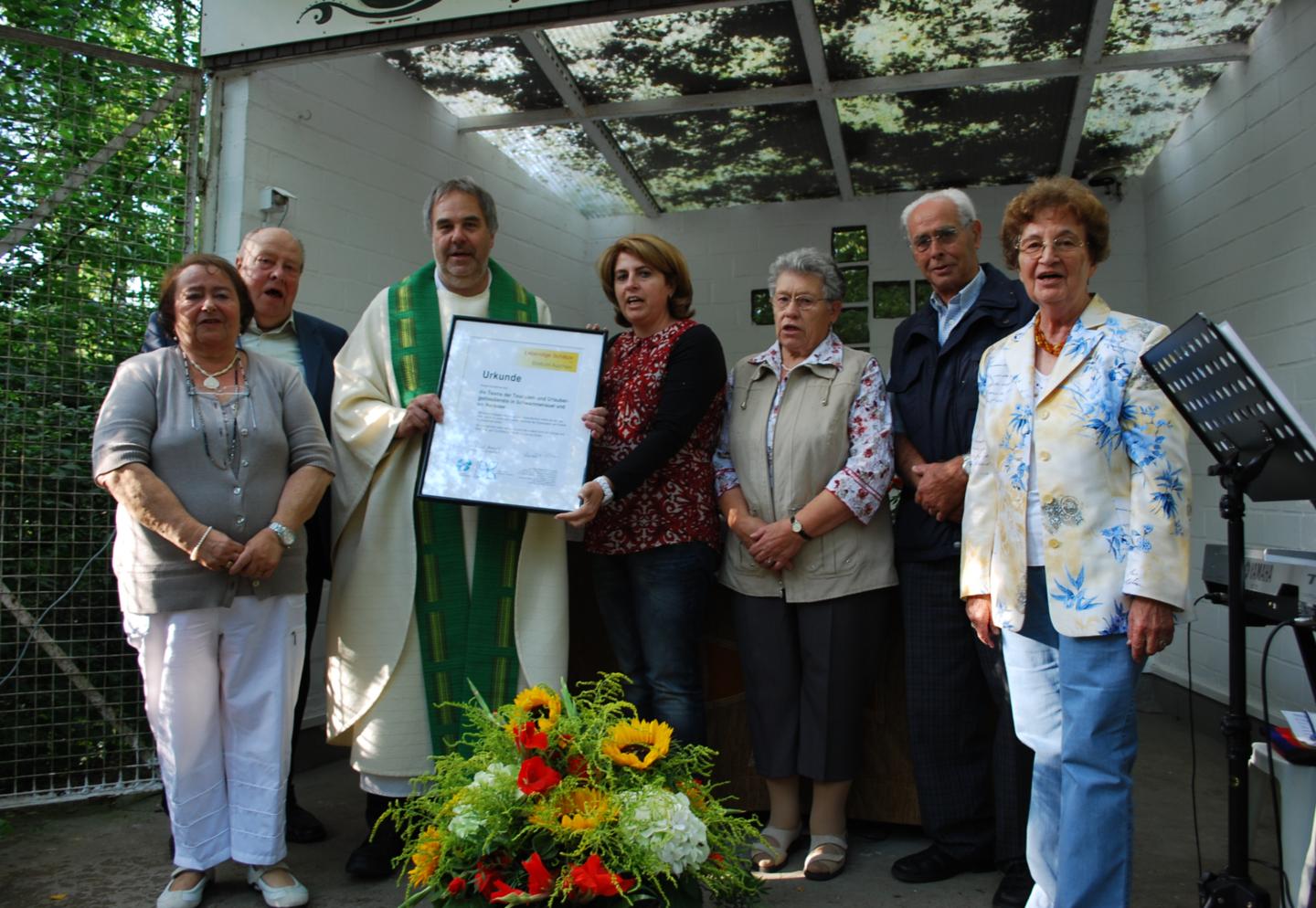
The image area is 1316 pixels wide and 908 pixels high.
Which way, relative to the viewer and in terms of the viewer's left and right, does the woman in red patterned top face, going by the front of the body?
facing the viewer and to the left of the viewer

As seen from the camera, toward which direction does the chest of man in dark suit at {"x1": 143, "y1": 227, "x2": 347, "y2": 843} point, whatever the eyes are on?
toward the camera

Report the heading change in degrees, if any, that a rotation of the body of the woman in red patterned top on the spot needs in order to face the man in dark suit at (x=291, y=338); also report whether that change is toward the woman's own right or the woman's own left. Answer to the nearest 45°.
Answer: approximately 45° to the woman's own right

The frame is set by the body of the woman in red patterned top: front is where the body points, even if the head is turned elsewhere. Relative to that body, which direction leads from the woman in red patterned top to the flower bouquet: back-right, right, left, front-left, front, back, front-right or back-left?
front-left

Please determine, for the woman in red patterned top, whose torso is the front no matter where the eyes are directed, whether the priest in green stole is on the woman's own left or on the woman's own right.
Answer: on the woman's own right

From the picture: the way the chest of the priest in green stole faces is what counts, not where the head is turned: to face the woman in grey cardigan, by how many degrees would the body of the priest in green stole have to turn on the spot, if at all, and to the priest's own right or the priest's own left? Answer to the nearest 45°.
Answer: approximately 90° to the priest's own right

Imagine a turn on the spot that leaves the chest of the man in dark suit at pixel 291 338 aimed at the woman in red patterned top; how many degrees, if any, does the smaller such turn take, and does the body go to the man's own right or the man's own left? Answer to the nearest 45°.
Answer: approximately 45° to the man's own left

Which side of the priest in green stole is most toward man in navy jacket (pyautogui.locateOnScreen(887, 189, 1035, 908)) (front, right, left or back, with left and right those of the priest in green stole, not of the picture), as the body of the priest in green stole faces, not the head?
left

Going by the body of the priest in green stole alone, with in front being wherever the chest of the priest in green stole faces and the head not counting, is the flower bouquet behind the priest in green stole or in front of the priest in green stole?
in front

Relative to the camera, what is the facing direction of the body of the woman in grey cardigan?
toward the camera

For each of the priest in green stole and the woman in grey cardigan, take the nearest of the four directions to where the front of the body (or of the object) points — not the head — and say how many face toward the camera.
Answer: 2

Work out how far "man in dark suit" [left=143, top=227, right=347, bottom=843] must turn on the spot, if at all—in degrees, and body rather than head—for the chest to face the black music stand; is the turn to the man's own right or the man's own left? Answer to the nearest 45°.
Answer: approximately 45° to the man's own left
